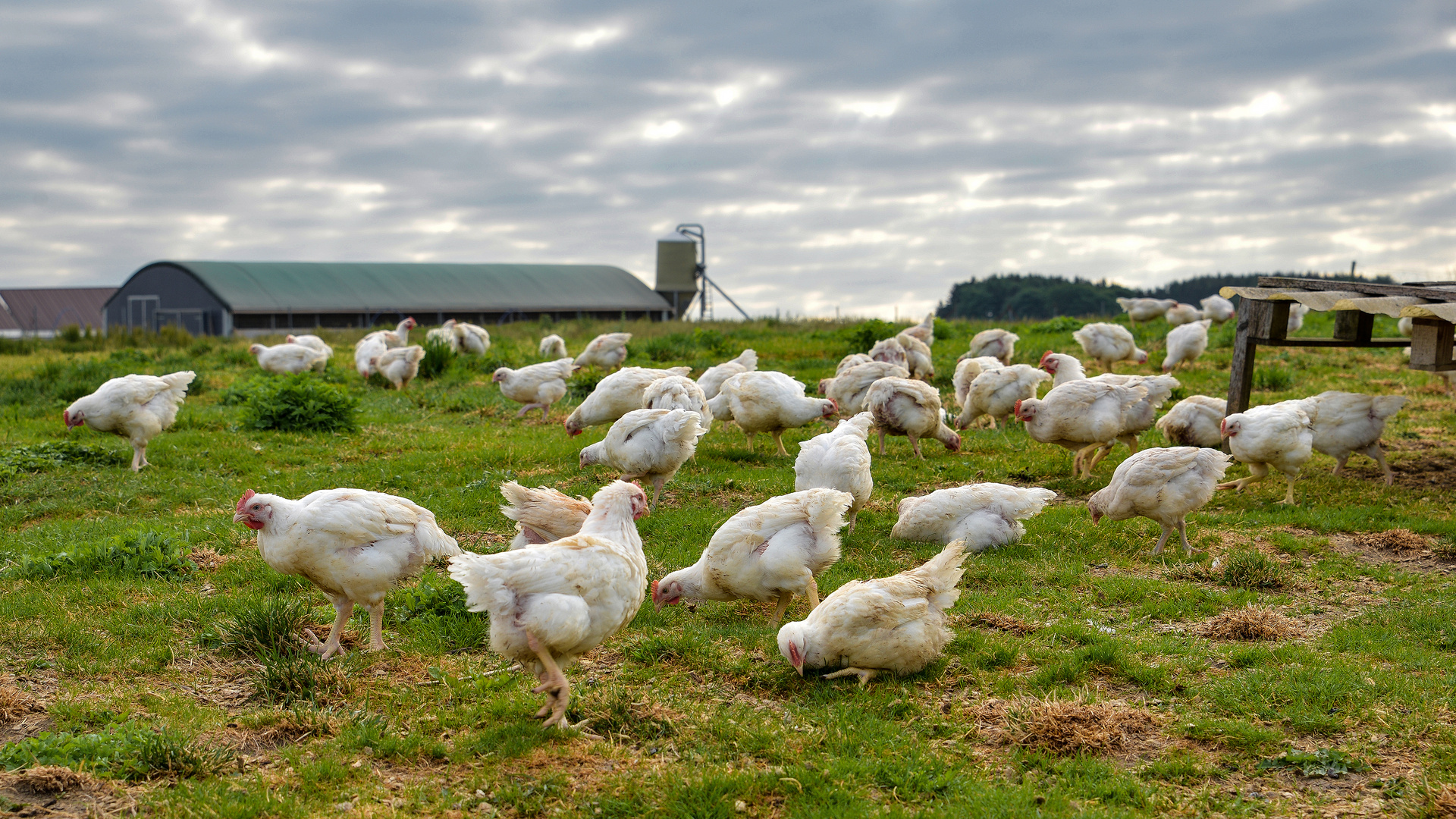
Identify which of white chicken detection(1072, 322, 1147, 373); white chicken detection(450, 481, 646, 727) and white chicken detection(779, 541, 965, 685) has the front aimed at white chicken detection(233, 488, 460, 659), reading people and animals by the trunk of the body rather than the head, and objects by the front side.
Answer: white chicken detection(779, 541, 965, 685)

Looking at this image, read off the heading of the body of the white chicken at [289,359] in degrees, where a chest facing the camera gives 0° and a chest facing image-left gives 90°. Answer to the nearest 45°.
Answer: approximately 90°

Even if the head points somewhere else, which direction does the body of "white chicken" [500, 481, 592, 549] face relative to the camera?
to the viewer's right

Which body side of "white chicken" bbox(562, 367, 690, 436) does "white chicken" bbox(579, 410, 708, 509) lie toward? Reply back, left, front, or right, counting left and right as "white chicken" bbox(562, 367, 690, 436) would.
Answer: left

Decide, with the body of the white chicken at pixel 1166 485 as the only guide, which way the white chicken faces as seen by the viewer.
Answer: to the viewer's left

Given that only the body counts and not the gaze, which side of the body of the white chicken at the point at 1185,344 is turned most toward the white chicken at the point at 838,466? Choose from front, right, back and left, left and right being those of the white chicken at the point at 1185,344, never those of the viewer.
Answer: left

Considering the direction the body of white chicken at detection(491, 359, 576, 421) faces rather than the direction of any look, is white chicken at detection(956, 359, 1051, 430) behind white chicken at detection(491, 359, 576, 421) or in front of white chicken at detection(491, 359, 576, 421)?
behind

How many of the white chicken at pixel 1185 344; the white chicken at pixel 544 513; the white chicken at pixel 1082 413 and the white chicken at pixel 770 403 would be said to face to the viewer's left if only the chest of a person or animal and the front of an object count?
2

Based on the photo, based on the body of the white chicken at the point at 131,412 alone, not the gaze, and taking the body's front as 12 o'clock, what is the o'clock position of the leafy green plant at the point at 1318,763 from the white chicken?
The leafy green plant is roughly at 8 o'clock from the white chicken.

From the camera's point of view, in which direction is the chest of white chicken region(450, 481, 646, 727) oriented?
to the viewer's right

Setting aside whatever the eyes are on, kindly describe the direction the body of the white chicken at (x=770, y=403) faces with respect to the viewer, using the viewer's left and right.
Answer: facing to the right of the viewer

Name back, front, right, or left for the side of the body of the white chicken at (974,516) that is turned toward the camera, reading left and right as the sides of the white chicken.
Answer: left

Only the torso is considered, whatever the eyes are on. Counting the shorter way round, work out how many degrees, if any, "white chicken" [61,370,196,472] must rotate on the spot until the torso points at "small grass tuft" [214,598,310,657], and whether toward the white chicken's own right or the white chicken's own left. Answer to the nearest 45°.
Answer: approximately 90° to the white chicken's own left
